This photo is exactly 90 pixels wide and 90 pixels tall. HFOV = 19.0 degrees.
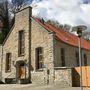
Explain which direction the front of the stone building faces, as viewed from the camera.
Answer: facing the viewer and to the left of the viewer
